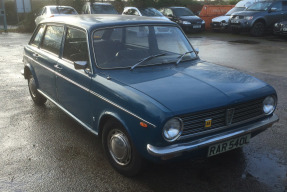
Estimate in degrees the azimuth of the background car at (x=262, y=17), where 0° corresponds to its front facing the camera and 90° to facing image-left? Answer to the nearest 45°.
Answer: approximately 45°

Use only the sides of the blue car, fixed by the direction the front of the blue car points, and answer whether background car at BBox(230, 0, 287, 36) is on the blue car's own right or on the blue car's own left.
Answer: on the blue car's own left

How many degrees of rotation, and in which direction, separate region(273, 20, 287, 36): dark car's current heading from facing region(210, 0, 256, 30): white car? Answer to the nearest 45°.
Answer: approximately 45° to its right

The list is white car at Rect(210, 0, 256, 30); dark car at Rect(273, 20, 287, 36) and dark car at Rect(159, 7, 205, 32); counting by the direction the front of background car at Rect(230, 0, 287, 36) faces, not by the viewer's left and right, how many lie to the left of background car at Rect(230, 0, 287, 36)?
1

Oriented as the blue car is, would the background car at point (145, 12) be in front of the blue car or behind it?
behind

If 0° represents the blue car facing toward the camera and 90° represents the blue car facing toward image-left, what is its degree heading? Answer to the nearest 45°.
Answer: approximately 315°

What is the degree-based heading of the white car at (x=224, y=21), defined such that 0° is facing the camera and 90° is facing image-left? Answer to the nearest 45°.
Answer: approximately 45°

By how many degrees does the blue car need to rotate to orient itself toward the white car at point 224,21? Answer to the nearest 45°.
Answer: approximately 135° to its left
